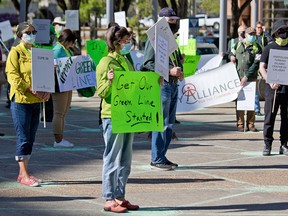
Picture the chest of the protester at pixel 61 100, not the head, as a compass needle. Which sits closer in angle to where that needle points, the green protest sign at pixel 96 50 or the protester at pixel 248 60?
the protester

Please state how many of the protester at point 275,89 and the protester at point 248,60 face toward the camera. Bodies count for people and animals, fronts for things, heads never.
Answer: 2

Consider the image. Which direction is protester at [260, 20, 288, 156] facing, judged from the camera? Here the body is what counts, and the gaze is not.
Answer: toward the camera

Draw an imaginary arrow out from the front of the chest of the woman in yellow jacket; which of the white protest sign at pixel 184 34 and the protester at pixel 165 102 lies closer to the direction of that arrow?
the protester

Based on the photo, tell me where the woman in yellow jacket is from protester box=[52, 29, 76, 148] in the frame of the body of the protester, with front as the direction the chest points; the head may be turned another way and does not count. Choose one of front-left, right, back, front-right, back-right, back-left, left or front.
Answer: right

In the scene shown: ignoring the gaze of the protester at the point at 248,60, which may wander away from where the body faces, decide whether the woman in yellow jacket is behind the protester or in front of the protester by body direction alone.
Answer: in front
